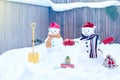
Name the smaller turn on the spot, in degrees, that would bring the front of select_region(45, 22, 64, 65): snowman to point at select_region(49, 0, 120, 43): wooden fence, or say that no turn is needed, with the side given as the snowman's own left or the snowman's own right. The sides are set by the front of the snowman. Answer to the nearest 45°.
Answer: approximately 135° to the snowman's own left

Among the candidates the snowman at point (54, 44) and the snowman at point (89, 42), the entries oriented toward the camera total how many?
2

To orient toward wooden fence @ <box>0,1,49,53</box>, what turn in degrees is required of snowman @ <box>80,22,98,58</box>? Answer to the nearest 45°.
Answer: approximately 135° to its right

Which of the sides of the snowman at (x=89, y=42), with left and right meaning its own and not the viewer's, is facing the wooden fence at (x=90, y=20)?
back

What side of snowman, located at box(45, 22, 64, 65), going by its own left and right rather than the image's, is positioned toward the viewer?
front

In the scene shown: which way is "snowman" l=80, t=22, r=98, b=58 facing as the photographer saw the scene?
facing the viewer

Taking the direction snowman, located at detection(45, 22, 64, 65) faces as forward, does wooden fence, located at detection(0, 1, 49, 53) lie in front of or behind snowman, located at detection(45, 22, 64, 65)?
behind
